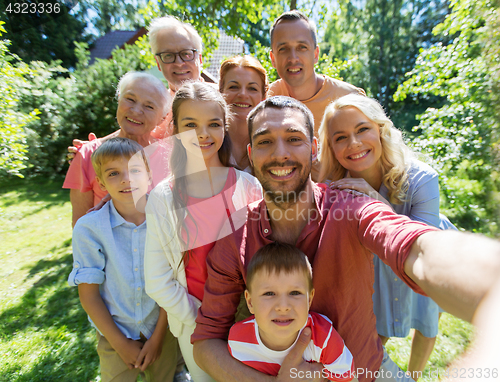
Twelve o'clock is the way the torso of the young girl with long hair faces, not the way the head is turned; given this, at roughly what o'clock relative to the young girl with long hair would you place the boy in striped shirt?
The boy in striped shirt is roughly at 11 o'clock from the young girl with long hair.

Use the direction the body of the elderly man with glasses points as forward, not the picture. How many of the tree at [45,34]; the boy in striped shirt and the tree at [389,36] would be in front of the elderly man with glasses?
1

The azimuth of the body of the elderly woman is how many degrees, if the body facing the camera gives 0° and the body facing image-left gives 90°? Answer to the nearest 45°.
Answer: approximately 0°

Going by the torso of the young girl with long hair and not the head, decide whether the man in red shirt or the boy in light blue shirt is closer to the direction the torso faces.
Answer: the man in red shirt

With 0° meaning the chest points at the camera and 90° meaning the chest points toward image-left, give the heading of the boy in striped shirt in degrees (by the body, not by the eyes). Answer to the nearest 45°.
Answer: approximately 0°

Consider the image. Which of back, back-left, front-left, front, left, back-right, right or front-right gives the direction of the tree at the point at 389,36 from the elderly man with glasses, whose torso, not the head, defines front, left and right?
back-left
